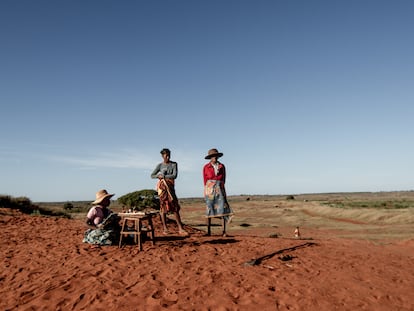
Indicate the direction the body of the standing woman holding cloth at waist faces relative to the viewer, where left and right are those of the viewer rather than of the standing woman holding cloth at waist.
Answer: facing the viewer

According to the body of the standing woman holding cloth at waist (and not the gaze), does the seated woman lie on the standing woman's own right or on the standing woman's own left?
on the standing woman's own right

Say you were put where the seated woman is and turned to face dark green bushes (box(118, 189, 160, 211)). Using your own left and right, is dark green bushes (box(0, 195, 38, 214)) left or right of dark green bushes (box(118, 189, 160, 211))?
left

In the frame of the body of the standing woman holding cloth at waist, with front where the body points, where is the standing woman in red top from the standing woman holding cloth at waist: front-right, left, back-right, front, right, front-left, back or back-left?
left

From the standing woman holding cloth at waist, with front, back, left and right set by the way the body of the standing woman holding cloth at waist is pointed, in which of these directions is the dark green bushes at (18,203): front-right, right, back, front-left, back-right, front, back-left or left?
back-right

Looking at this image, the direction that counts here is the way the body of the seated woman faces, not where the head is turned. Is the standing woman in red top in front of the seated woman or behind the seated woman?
in front

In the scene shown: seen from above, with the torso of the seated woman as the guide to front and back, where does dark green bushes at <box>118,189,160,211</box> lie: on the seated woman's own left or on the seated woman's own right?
on the seated woman's own left
